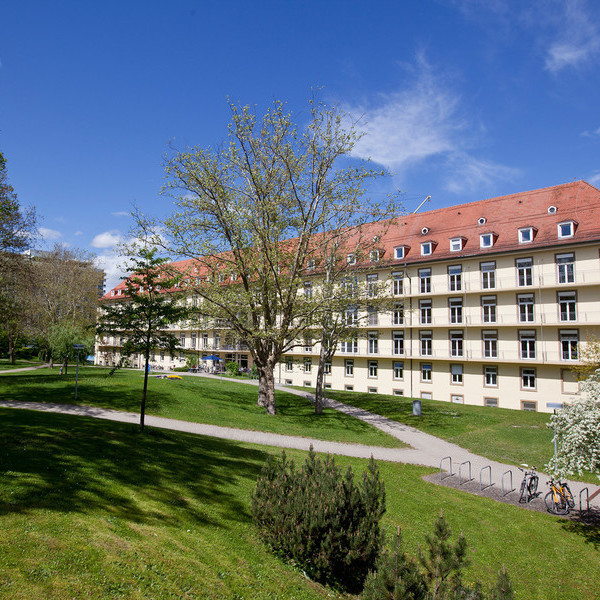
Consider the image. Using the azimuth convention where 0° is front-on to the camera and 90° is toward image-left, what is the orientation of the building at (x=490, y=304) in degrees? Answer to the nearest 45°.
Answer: approximately 45°

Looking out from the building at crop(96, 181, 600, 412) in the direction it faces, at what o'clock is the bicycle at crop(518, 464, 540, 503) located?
The bicycle is roughly at 11 o'clock from the building.

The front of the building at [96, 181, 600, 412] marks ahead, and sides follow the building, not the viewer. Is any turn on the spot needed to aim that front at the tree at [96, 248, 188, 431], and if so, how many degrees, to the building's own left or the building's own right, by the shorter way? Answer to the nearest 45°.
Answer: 0° — it already faces it

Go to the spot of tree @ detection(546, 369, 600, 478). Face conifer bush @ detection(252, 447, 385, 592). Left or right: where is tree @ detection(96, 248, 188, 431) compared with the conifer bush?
right

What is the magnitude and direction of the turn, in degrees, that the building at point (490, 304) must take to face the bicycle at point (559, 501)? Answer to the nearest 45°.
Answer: approximately 45° to its left

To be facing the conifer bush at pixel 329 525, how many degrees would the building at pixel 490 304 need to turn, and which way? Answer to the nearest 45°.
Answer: approximately 45° to its left

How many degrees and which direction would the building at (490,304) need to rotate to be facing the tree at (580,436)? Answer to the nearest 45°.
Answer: approximately 45° to its left
